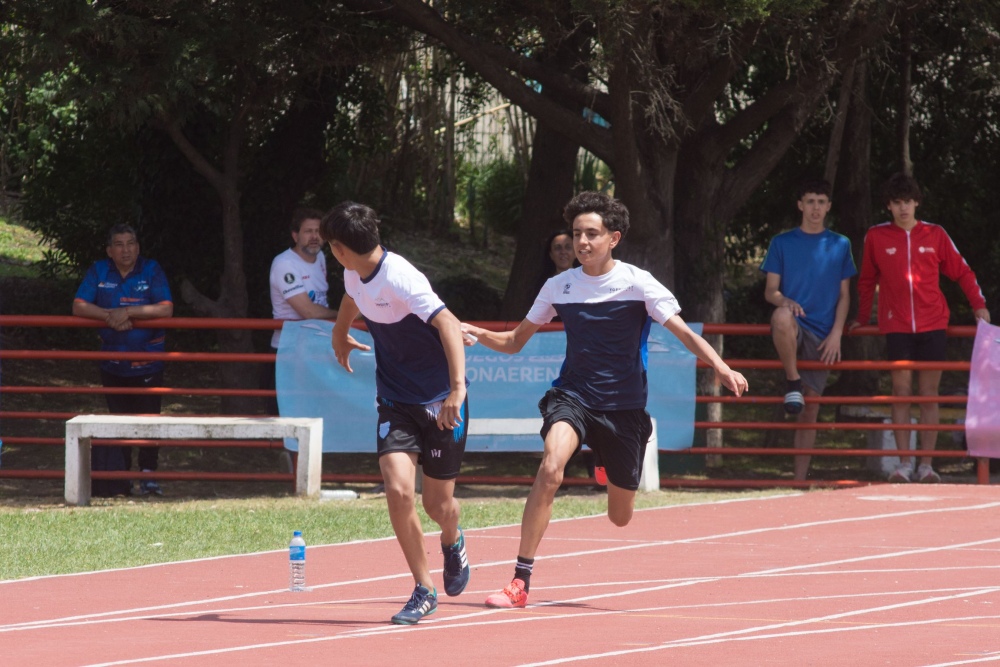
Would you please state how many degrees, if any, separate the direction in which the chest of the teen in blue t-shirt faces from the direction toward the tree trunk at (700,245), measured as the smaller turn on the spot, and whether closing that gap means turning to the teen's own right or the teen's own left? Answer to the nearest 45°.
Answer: approximately 135° to the teen's own right

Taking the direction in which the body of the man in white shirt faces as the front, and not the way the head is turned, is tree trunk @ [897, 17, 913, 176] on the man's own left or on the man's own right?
on the man's own left

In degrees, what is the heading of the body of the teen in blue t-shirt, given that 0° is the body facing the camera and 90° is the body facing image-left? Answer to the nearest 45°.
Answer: approximately 0°
